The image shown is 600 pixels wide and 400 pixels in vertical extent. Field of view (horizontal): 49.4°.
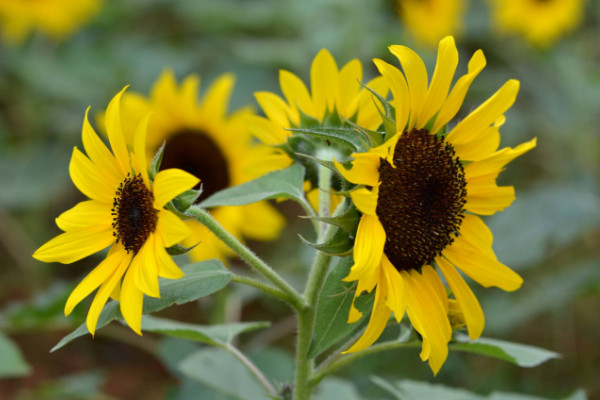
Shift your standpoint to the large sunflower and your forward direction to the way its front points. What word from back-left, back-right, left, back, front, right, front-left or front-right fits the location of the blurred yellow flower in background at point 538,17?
back-left

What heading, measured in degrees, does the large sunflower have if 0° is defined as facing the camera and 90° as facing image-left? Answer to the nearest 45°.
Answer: approximately 315°

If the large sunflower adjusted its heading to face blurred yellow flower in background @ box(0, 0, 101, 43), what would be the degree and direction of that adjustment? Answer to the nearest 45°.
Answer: approximately 180°

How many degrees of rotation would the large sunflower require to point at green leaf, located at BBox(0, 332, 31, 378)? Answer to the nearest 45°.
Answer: approximately 135° to its right

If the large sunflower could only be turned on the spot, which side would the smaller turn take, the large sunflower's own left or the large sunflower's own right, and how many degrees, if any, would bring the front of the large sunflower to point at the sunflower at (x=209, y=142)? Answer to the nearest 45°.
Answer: approximately 180°
